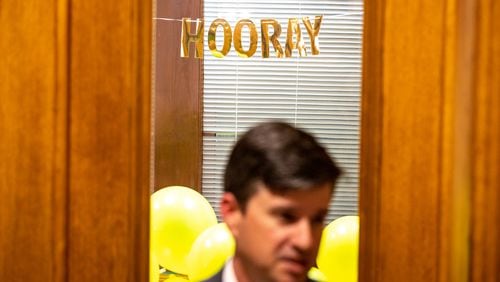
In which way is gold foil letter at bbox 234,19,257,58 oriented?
toward the camera

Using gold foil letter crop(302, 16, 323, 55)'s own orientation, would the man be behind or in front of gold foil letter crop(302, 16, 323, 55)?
in front

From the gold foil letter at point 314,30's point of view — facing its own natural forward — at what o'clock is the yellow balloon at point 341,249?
The yellow balloon is roughly at 12 o'clock from the gold foil letter.

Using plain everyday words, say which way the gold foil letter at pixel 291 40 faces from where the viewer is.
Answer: facing the viewer

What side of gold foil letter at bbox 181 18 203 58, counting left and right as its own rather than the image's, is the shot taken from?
front

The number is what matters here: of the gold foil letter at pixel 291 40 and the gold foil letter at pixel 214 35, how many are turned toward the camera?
2

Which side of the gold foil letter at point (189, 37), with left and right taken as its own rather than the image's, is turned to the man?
front

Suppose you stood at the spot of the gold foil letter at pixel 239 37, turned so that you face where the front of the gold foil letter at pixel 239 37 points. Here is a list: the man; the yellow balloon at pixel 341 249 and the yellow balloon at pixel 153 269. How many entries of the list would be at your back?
0
